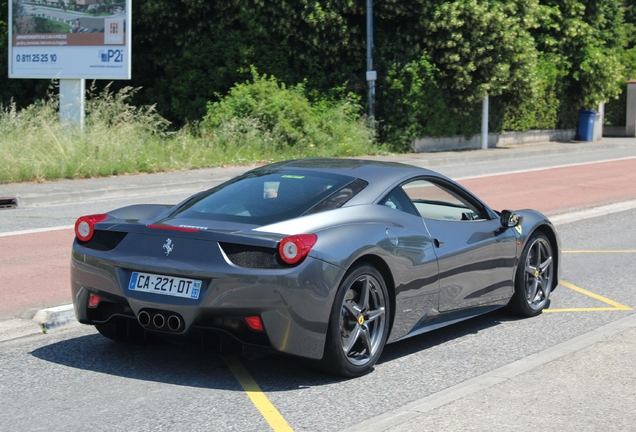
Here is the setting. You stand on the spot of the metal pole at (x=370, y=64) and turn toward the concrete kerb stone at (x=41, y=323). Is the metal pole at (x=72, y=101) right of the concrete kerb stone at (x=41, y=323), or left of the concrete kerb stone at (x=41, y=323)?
right

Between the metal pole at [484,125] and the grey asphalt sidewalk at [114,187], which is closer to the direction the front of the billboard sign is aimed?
the grey asphalt sidewalk

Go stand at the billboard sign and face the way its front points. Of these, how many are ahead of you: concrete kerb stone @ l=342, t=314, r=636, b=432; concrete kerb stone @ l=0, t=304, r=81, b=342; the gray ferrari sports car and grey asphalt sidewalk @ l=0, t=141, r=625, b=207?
4

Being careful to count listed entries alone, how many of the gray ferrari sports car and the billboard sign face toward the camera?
1

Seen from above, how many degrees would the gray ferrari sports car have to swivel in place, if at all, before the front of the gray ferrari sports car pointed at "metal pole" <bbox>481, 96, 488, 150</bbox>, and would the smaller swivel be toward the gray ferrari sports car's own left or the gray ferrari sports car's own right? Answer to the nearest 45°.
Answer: approximately 45° to the gray ferrari sports car's own left

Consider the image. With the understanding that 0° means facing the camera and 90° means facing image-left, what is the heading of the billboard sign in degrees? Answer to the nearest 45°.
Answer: approximately 0°

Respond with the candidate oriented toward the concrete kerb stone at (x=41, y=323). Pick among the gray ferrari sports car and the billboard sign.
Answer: the billboard sign

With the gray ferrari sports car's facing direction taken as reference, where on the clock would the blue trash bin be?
The blue trash bin is roughly at 11 o'clock from the gray ferrari sports car.

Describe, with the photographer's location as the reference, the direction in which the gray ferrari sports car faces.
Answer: facing away from the viewer and to the right of the viewer

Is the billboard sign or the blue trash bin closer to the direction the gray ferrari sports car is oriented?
the blue trash bin
